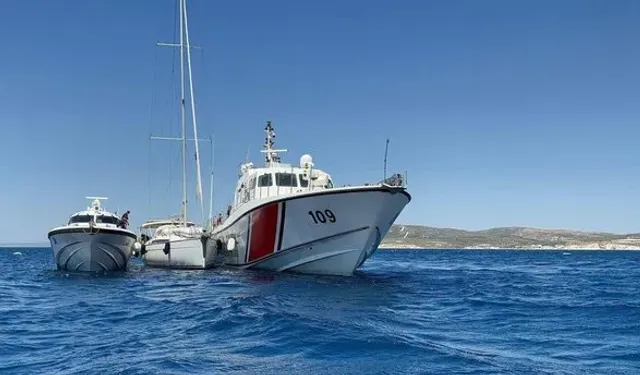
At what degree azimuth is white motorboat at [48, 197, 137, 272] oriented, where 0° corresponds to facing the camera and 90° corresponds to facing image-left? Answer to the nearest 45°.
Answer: approximately 0°

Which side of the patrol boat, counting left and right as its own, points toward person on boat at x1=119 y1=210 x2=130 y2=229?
back

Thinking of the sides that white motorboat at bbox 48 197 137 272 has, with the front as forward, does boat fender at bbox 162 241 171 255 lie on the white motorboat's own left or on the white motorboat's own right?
on the white motorboat's own left

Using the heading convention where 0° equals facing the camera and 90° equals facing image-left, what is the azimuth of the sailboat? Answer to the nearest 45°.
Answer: approximately 315°

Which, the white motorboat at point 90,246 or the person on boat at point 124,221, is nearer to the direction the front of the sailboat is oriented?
the white motorboat

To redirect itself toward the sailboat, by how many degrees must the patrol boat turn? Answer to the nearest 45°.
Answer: approximately 180°

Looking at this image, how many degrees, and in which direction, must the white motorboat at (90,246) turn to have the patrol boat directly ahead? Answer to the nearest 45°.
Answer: approximately 45° to its left

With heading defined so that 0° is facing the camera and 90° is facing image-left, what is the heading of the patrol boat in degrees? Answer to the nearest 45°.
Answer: approximately 315°

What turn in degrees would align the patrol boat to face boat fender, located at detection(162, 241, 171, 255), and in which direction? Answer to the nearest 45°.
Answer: approximately 180°
